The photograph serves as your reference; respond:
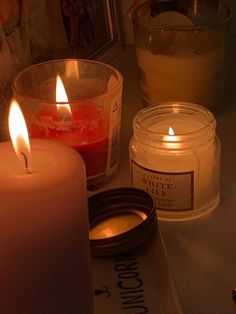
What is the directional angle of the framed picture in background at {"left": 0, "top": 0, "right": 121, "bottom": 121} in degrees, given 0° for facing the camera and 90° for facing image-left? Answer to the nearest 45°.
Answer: approximately 315°

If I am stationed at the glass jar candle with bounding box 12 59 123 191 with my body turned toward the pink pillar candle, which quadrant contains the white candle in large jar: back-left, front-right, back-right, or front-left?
back-left
